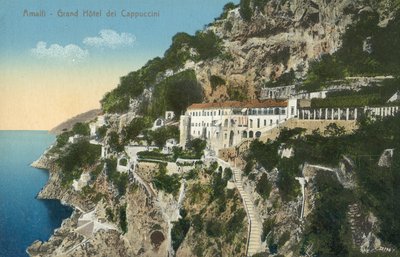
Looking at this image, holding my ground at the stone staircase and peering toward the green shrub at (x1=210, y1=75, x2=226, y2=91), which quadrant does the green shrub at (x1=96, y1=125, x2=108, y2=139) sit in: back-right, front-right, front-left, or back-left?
front-left

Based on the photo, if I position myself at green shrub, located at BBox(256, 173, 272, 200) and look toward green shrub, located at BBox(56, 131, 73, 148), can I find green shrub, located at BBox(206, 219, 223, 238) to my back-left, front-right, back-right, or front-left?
back-left

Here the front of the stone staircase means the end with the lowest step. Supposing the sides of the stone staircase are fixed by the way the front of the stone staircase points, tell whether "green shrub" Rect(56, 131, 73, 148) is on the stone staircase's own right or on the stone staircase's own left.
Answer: on the stone staircase's own right

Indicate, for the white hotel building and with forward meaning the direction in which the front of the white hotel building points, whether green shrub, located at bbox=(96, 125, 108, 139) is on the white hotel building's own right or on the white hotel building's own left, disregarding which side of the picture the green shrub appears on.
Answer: on the white hotel building's own right

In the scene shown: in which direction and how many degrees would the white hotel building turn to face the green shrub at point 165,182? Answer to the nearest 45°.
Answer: approximately 90° to its right

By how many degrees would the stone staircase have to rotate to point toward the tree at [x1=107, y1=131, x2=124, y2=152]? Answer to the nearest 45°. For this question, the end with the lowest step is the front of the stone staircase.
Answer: approximately 135° to its right

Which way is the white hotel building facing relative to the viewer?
toward the camera

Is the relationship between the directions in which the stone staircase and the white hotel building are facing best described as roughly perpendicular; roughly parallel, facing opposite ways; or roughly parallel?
roughly parallel
